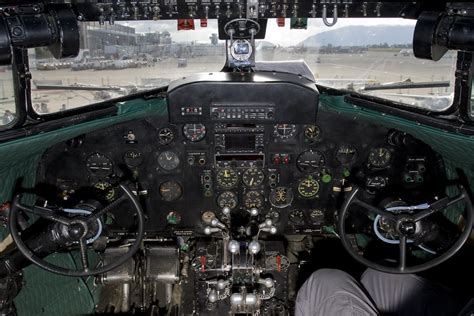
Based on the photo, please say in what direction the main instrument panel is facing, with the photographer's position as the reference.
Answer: facing the viewer
